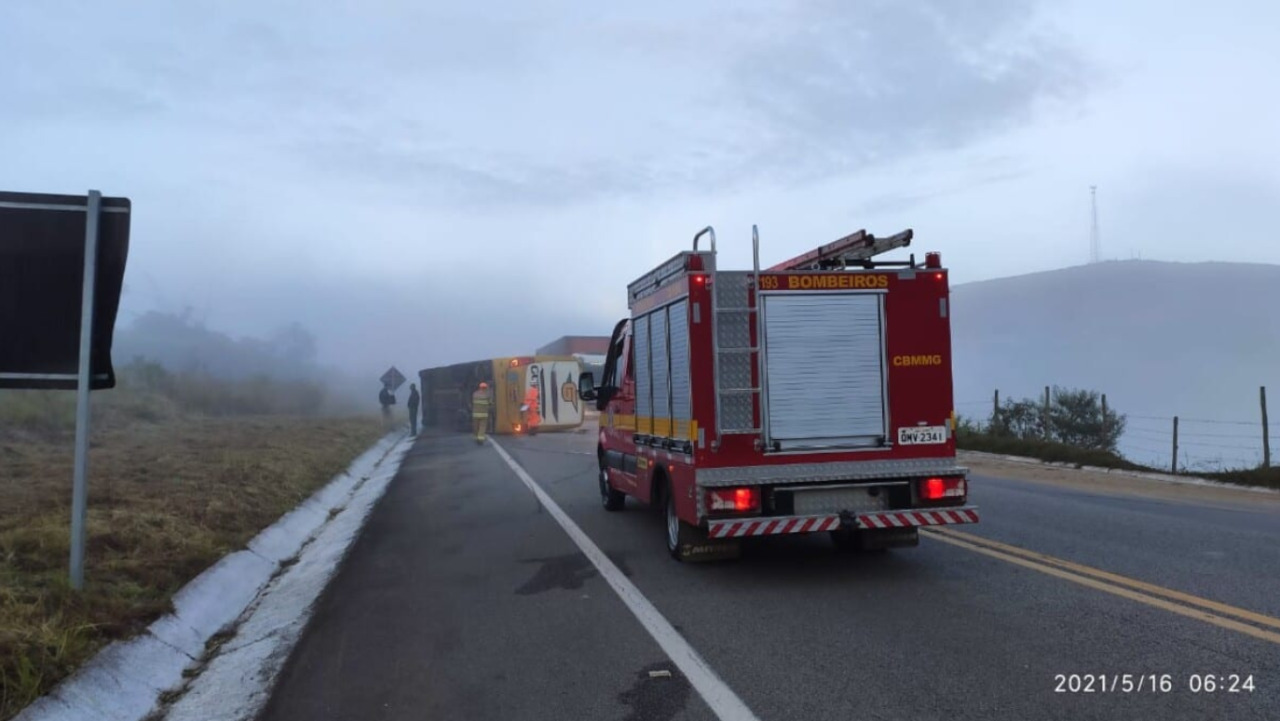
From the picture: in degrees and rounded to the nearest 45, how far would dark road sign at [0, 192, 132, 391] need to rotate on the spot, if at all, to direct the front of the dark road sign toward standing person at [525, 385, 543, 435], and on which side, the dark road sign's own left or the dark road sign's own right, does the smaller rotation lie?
approximately 45° to the dark road sign's own right

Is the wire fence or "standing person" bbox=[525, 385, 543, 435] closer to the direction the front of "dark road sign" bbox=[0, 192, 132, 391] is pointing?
the standing person

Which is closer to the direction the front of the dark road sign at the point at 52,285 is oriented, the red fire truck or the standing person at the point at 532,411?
the standing person

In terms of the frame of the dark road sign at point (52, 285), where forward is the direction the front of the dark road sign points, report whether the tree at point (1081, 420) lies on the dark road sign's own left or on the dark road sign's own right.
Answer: on the dark road sign's own right

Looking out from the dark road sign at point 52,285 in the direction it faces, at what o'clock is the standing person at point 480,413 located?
The standing person is roughly at 1 o'clock from the dark road sign.

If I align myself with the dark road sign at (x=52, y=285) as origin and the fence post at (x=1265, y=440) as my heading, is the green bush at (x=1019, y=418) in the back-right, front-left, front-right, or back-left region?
front-left

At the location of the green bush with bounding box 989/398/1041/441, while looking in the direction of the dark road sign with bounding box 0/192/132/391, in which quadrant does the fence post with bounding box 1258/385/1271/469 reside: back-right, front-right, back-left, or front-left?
front-left

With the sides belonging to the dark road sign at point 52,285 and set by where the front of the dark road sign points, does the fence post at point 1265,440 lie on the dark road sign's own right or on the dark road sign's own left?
on the dark road sign's own right

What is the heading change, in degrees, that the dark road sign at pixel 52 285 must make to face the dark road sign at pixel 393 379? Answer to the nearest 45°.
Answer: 0° — it already faces it

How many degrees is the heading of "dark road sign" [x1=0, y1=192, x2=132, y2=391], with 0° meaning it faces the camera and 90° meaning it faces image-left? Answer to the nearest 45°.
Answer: approximately 180°

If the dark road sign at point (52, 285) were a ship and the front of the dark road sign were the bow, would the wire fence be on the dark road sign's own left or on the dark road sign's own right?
on the dark road sign's own right
